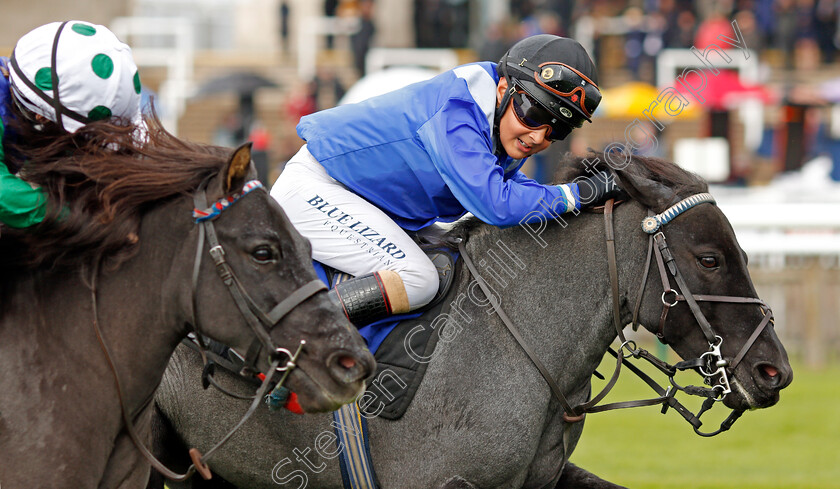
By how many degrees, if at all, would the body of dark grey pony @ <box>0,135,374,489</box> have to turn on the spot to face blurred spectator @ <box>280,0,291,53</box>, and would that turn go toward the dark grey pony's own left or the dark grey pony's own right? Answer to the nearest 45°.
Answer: approximately 90° to the dark grey pony's own left

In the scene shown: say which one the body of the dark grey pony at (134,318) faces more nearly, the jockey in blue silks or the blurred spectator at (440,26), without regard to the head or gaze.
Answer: the jockey in blue silks

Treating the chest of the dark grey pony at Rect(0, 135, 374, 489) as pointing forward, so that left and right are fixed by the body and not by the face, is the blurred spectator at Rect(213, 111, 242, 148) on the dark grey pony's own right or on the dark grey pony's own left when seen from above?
on the dark grey pony's own left

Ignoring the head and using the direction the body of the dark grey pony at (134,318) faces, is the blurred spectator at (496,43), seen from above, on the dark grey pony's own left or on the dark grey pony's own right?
on the dark grey pony's own left

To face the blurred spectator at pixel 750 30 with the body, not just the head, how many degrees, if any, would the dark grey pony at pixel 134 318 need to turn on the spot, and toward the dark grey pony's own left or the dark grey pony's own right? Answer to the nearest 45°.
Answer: approximately 45° to the dark grey pony's own left

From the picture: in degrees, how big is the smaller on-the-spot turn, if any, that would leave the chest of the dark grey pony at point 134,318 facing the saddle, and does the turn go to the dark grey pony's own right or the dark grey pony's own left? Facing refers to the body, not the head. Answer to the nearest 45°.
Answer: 0° — it already faces it

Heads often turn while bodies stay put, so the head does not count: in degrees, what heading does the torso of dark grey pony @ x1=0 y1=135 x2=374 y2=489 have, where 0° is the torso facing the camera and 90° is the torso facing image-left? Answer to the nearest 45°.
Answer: approximately 270°

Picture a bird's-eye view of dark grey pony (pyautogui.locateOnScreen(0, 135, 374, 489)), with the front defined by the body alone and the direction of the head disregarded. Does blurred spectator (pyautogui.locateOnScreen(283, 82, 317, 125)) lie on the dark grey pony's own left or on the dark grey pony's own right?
on the dark grey pony's own left
